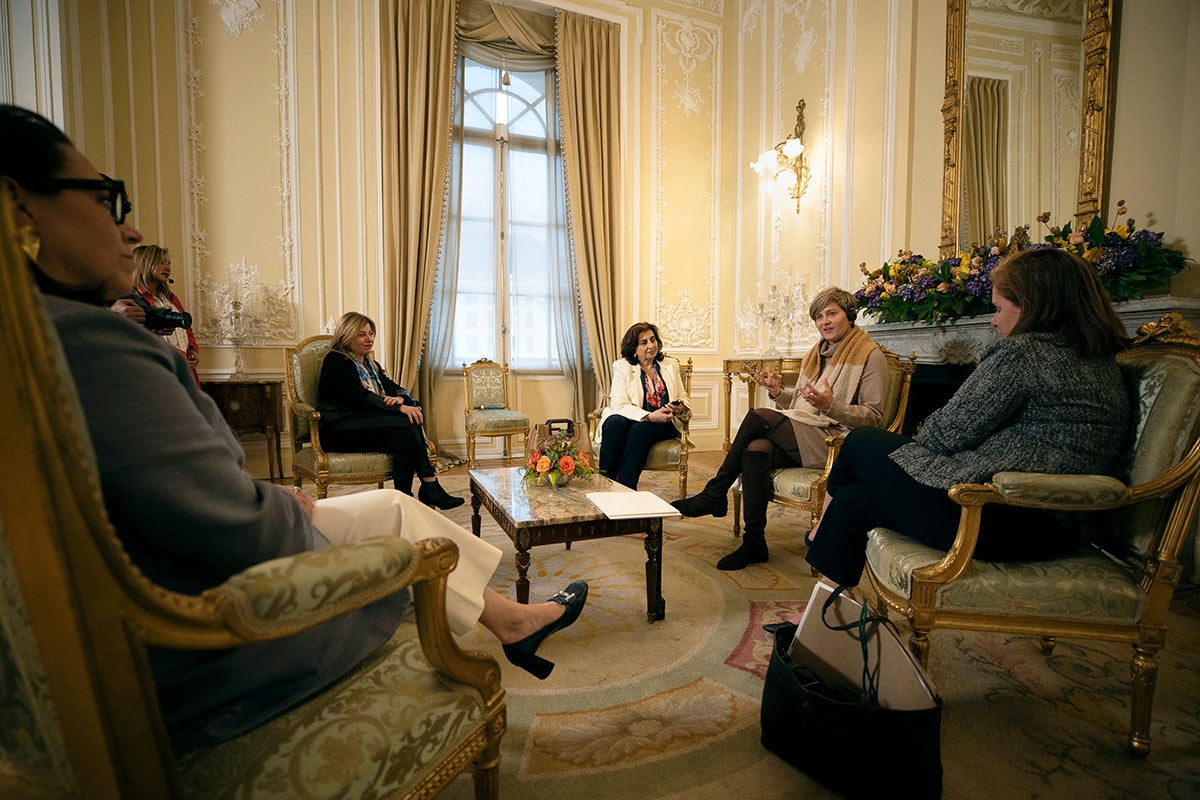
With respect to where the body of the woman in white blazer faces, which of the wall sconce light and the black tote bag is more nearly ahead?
the black tote bag

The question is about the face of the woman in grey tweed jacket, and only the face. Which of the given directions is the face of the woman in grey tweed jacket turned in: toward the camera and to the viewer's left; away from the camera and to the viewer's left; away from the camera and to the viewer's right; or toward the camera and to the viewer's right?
away from the camera and to the viewer's left

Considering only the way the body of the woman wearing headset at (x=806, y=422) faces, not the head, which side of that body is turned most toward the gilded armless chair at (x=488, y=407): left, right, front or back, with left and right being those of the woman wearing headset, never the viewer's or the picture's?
right

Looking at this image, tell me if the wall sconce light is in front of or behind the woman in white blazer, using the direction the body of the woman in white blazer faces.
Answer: behind

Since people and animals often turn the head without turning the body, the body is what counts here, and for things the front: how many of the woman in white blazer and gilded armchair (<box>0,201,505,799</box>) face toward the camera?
1

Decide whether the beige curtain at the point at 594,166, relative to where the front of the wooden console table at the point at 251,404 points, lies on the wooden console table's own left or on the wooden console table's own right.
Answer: on the wooden console table's own left

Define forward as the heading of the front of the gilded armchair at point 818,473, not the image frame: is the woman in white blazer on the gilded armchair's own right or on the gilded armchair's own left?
on the gilded armchair's own right

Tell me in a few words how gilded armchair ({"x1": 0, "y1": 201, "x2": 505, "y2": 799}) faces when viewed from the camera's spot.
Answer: facing away from the viewer and to the right of the viewer
